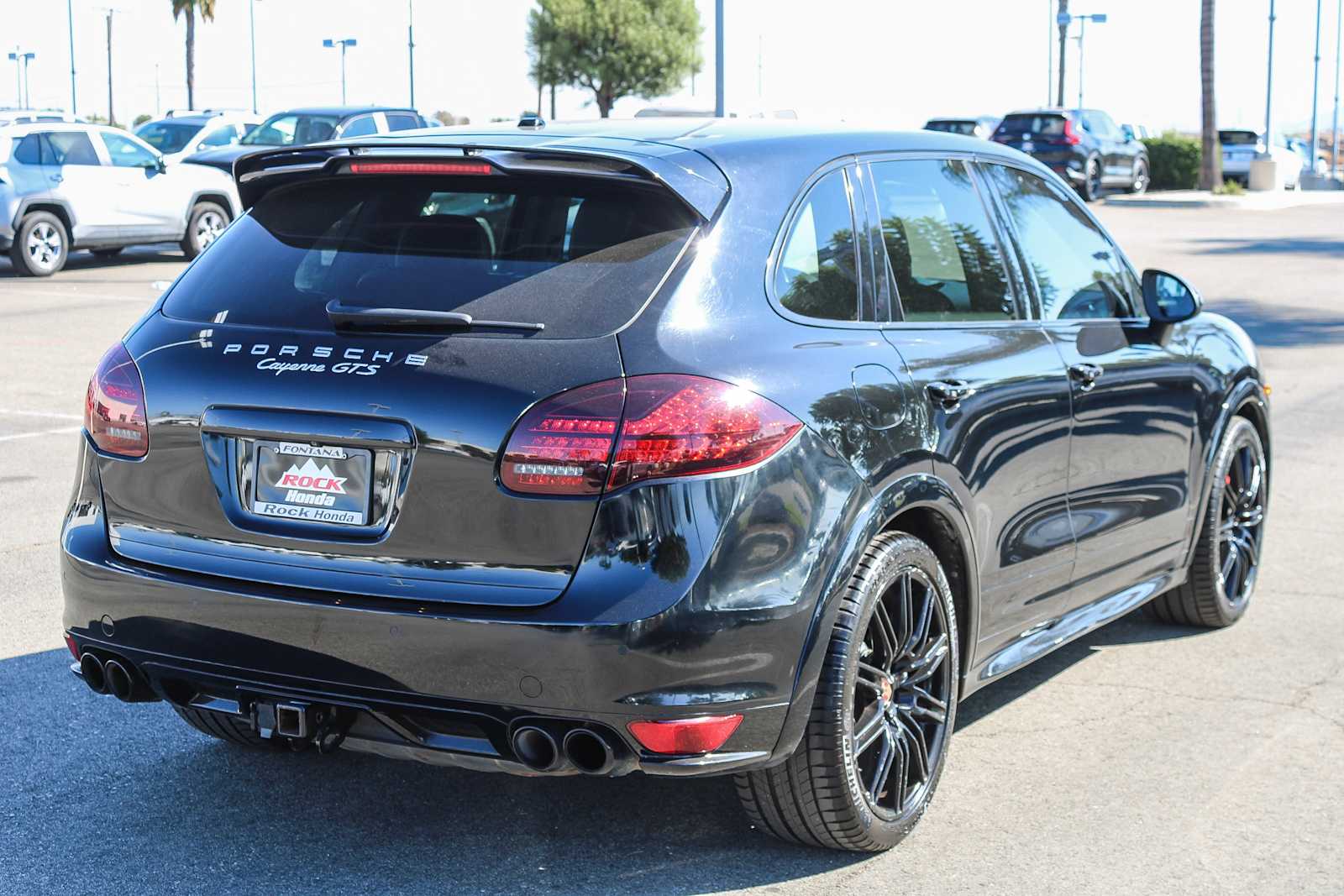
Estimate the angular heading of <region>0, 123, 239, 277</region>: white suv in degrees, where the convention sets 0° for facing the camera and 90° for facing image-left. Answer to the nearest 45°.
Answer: approximately 225°

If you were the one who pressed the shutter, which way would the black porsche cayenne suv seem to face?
facing away from the viewer and to the right of the viewer

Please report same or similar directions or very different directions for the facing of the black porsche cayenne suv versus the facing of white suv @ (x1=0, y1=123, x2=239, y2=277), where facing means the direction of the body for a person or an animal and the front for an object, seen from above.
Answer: same or similar directions

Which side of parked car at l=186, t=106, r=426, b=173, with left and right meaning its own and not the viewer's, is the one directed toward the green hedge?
back

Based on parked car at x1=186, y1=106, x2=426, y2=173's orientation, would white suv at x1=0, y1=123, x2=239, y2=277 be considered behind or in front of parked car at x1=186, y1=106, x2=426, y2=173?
in front

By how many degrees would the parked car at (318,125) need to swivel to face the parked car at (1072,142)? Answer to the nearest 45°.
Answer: approximately 180°

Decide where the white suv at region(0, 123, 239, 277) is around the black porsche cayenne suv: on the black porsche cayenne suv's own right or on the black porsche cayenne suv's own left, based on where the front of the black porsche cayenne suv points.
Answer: on the black porsche cayenne suv's own left

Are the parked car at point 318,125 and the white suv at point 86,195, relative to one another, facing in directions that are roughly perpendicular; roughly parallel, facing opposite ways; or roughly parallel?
roughly parallel, facing opposite ways

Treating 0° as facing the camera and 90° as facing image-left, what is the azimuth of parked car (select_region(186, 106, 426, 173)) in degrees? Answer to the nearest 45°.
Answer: approximately 45°

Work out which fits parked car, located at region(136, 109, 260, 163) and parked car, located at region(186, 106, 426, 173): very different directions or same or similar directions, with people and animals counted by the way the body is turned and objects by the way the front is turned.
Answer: same or similar directions

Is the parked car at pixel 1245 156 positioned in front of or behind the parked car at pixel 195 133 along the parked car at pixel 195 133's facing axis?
behind

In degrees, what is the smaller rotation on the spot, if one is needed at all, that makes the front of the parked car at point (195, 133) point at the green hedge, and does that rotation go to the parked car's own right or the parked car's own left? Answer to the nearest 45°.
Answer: approximately 180°
